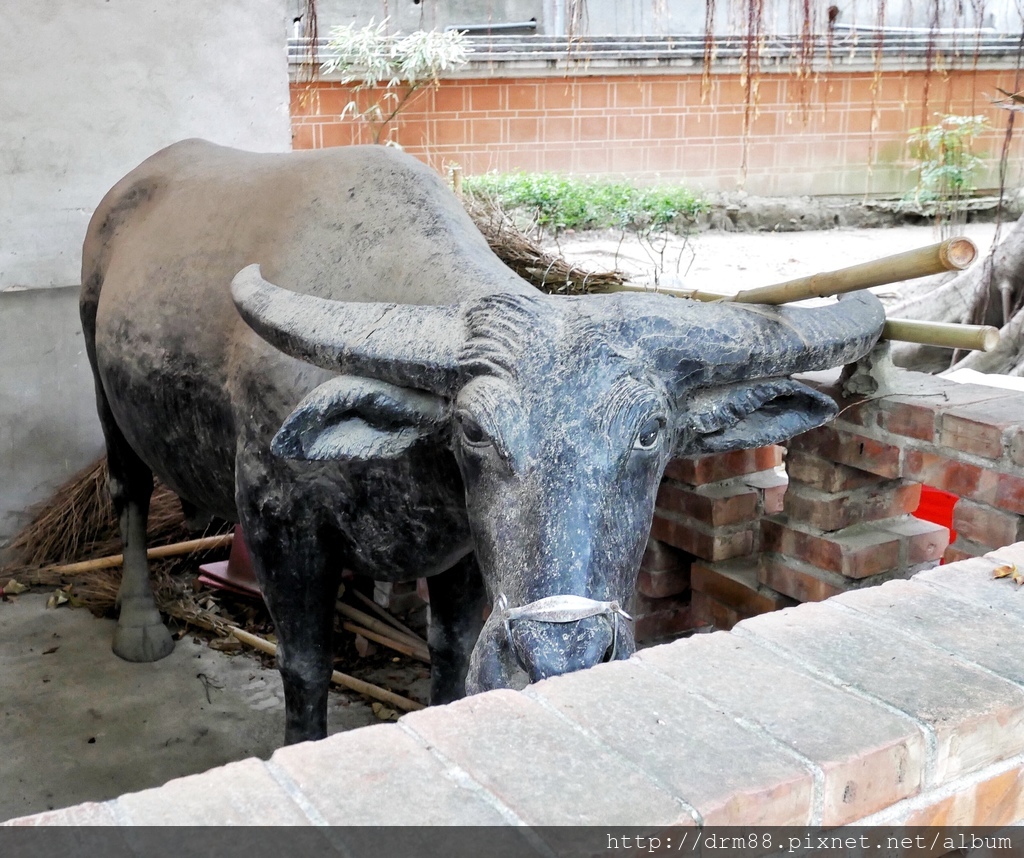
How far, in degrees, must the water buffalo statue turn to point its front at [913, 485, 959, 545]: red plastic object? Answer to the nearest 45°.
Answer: approximately 90° to its left

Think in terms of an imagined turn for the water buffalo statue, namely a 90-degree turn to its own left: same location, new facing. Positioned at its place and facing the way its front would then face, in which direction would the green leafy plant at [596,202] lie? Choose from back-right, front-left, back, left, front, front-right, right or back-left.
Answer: front-left

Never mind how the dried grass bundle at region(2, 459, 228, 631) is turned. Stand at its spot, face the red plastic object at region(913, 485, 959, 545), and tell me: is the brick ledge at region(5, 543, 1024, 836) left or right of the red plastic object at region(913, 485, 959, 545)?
right

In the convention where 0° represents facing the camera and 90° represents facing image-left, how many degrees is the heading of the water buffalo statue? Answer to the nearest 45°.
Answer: approximately 315°

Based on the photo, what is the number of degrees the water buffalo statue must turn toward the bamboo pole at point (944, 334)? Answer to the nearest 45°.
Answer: approximately 45° to its left

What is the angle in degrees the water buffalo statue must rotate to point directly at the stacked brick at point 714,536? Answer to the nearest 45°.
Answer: approximately 90° to its left

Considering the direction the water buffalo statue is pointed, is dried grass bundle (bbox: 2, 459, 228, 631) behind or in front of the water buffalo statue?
behind

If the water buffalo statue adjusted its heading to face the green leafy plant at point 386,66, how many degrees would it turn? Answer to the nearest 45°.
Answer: approximately 135° to its left

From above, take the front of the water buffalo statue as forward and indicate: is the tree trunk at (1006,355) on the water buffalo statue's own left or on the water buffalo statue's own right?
on the water buffalo statue's own left

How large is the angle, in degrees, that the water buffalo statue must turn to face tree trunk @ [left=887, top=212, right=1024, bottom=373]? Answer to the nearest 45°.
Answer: approximately 90° to its left

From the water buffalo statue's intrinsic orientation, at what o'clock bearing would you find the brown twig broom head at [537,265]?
The brown twig broom head is roughly at 8 o'clock from the water buffalo statue.
